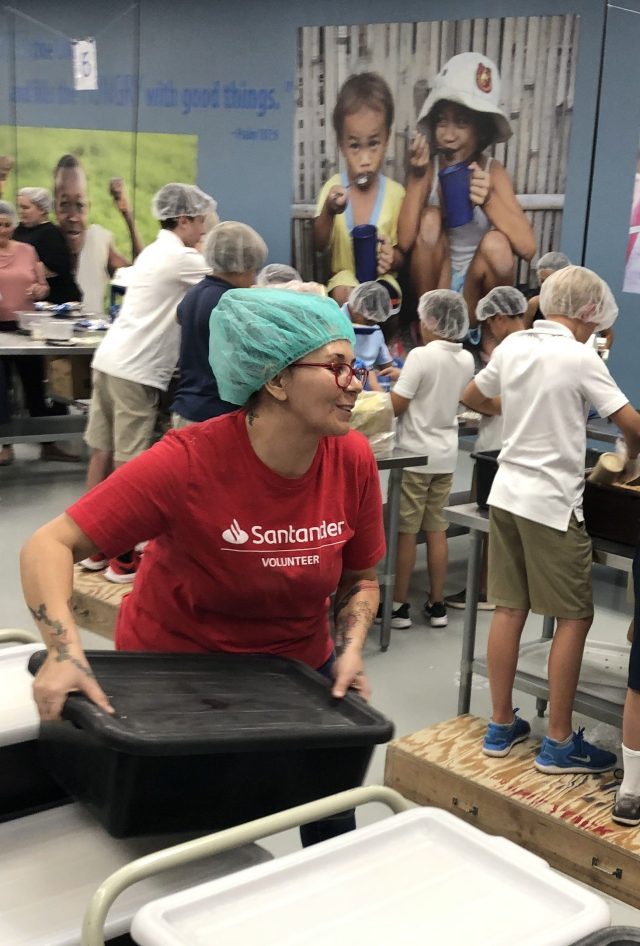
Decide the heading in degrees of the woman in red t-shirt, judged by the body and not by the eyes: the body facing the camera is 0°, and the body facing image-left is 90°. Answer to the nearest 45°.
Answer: approximately 315°

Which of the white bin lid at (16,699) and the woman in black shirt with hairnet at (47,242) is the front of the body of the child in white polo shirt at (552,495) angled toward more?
the woman in black shirt with hairnet

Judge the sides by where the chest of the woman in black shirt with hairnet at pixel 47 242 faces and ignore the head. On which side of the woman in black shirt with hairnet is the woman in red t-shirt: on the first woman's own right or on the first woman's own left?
on the first woman's own left

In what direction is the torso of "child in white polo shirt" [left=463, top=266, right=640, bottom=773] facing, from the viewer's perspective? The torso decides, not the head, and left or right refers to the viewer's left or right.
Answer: facing away from the viewer and to the right of the viewer

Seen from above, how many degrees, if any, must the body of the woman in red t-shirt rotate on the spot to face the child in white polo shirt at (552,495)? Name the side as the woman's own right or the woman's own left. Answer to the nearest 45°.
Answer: approximately 90° to the woman's own left

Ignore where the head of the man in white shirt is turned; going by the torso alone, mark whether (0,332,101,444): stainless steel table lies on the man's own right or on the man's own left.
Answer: on the man's own left

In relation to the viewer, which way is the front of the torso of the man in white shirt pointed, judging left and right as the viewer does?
facing away from the viewer and to the right of the viewer

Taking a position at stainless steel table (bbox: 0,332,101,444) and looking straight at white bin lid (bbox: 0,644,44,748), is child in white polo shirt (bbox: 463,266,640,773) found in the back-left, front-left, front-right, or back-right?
front-left

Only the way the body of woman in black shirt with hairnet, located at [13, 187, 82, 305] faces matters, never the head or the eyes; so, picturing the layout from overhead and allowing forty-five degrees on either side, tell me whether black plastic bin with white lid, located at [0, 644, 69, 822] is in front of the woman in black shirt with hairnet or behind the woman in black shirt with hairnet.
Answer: in front

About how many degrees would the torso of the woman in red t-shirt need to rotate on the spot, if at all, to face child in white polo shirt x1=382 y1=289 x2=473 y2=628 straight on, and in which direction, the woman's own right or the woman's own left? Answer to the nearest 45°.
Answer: approximately 135° to the woman's own left

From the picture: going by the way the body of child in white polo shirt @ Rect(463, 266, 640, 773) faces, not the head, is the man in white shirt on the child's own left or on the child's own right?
on the child's own left

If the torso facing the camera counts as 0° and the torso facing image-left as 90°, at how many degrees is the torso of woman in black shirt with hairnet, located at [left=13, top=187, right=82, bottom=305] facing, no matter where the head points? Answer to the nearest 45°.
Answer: approximately 45°

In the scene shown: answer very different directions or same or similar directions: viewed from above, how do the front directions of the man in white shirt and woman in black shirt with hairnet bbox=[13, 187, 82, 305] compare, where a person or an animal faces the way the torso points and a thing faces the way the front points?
very different directions
